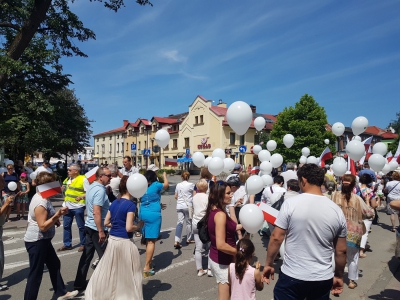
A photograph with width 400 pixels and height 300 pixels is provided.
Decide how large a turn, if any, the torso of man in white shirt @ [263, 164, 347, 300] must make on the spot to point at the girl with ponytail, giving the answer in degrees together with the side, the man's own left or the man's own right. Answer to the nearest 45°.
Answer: approximately 90° to the man's own left

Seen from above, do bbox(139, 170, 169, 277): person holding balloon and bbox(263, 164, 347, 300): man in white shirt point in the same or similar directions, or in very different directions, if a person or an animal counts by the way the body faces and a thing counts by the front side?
same or similar directions

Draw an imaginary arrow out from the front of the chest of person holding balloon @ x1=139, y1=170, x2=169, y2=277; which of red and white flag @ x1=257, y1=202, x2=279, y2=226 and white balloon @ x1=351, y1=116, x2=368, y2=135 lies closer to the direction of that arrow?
the white balloon

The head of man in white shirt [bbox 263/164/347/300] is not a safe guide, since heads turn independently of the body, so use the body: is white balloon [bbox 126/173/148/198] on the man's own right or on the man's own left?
on the man's own left

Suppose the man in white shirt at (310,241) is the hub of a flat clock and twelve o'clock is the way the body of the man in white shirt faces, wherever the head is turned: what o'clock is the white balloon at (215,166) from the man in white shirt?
The white balloon is roughly at 11 o'clock from the man in white shirt.

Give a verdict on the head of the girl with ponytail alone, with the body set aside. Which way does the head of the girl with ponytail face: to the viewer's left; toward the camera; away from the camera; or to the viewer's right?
away from the camera

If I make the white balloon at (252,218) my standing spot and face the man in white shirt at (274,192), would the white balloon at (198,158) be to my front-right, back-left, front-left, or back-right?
front-left

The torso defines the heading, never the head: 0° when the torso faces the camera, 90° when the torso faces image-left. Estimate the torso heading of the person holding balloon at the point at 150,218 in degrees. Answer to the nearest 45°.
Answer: approximately 225°

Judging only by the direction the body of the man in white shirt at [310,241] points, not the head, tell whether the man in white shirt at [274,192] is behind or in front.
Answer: in front

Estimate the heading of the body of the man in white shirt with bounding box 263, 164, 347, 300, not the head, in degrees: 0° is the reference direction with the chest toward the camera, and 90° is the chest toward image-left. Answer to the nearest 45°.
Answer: approximately 180°
